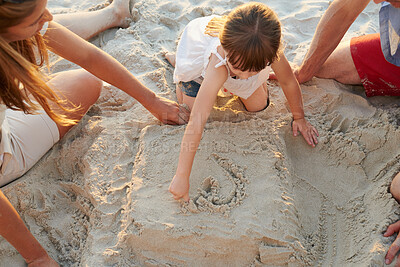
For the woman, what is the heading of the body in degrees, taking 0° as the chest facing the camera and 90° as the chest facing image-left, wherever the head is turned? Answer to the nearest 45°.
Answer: approximately 270°

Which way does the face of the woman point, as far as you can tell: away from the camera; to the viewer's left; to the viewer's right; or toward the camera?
to the viewer's right

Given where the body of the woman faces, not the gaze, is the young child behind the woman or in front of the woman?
in front
